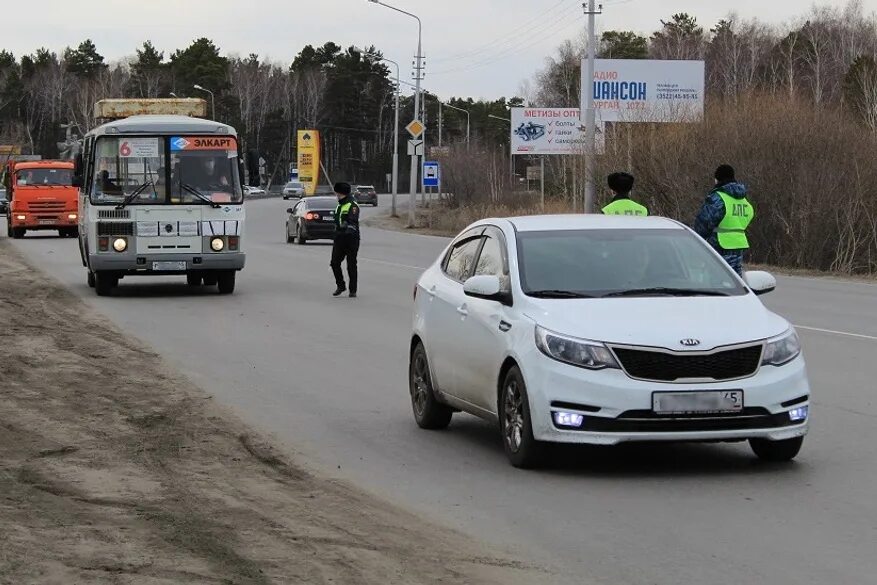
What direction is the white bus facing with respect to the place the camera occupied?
facing the viewer

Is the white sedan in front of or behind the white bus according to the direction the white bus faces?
in front

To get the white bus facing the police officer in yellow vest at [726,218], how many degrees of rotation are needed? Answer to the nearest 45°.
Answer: approximately 45° to its left

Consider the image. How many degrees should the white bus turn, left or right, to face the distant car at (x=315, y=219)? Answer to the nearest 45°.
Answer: approximately 180°

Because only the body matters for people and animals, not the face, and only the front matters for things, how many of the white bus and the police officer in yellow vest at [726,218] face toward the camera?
1

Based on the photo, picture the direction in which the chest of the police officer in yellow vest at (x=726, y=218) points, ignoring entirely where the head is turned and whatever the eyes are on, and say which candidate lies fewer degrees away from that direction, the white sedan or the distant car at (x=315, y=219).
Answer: the distant car

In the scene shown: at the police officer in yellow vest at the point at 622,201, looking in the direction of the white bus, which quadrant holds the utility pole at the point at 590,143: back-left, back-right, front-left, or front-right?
front-right

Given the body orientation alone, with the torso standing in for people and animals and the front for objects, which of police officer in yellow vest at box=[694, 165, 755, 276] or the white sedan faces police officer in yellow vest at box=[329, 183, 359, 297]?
police officer in yellow vest at box=[694, 165, 755, 276]

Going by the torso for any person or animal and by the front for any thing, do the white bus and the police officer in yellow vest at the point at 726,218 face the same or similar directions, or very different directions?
very different directions

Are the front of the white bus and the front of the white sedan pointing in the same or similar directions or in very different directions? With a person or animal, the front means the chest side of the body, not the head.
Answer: same or similar directions

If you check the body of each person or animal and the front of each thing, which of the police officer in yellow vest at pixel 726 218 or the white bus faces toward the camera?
the white bus

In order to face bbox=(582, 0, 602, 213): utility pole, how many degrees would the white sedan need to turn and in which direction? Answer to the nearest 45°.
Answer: approximately 135° to its left

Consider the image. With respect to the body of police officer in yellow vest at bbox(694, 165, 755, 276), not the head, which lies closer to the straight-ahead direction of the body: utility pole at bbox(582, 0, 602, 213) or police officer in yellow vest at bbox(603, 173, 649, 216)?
the utility pole
